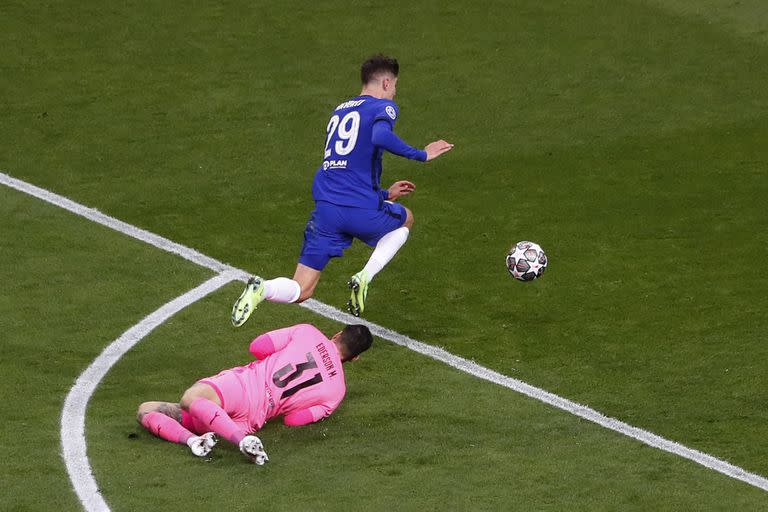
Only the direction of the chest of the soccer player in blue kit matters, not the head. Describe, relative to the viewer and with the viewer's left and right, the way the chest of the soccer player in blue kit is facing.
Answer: facing away from the viewer and to the right of the viewer

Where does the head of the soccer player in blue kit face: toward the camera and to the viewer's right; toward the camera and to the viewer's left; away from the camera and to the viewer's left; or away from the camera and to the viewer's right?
away from the camera and to the viewer's right
